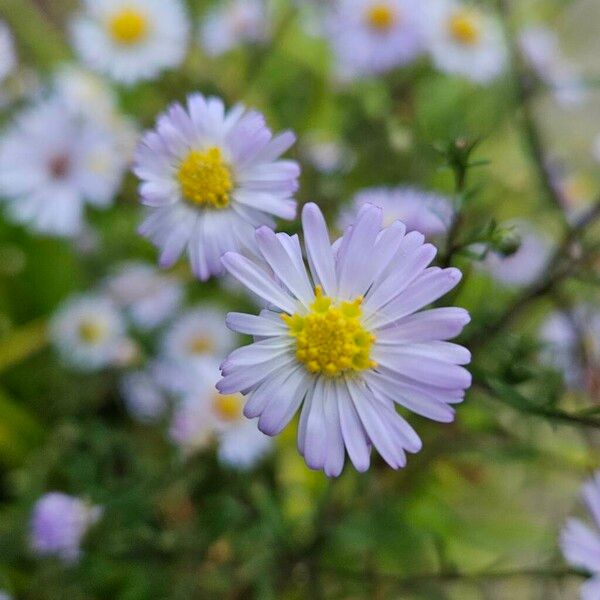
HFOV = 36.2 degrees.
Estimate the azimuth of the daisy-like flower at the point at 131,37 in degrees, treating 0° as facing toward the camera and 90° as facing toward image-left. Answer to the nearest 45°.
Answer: approximately 0°
